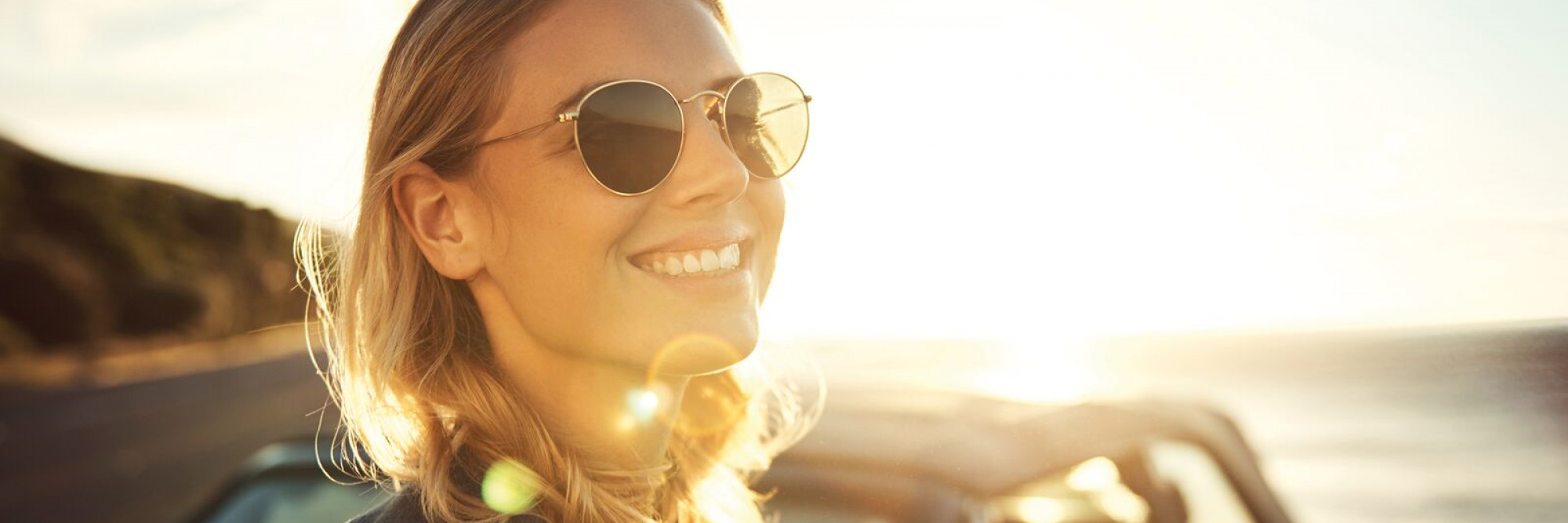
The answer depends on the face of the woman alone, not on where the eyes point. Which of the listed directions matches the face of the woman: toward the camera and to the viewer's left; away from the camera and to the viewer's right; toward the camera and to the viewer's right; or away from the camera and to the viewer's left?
toward the camera and to the viewer's right
